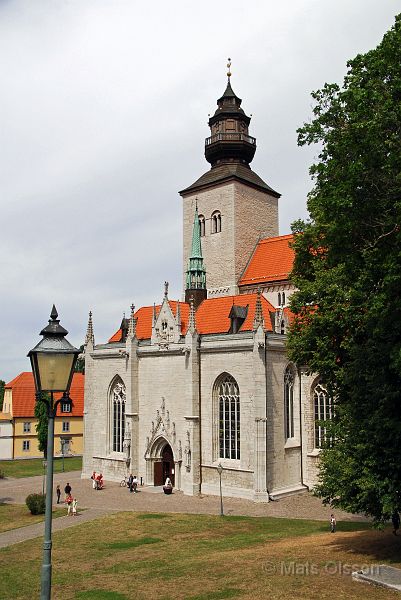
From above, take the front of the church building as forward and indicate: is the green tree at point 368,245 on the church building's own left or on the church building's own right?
on the church building's own left

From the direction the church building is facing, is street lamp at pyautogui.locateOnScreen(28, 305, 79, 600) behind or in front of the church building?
in front

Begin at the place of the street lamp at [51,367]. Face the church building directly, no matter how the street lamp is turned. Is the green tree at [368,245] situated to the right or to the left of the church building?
right

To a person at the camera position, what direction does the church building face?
facing the viewer and to the left of the viewer

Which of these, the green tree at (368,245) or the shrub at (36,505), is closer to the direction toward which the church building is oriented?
the shrub

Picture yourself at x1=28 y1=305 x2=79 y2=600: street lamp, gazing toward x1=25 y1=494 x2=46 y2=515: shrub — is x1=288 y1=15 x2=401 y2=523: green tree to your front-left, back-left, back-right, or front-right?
front-right

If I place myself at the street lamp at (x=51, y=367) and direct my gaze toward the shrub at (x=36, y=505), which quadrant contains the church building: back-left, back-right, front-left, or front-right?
front-right
